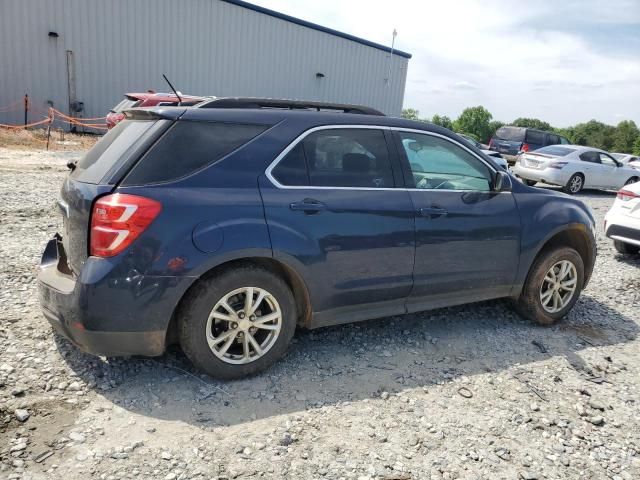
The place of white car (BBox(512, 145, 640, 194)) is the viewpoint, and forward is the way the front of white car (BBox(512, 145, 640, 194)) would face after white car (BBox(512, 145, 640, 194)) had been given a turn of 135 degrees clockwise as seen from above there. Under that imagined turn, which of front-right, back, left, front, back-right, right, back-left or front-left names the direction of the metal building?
right

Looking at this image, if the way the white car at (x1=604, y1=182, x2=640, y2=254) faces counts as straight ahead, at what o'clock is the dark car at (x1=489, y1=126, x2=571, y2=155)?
The dark car is roughly at 10 o'clock from the white car.

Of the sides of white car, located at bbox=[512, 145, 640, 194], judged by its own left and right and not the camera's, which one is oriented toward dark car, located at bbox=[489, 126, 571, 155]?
left

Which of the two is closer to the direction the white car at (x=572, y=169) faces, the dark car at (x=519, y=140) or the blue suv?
the dark car

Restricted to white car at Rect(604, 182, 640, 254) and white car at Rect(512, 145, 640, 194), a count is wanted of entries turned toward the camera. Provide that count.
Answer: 0

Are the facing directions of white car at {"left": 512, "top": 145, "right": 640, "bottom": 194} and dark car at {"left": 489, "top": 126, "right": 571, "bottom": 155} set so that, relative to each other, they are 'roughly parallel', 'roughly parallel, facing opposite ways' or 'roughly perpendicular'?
roughly parallel

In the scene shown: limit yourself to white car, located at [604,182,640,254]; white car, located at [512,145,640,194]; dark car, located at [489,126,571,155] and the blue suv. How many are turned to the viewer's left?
0

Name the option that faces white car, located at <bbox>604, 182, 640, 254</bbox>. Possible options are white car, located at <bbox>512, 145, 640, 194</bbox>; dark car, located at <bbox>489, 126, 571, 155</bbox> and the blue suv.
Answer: the blue suv

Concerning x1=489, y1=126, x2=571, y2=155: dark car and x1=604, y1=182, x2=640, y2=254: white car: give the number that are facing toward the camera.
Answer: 0

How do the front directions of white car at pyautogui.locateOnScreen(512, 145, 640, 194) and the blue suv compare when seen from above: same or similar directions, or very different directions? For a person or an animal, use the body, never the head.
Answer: same or similar directions

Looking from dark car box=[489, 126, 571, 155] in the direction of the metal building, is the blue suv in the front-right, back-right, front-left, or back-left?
front-left

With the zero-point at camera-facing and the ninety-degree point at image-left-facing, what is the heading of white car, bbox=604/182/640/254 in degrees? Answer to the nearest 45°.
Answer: approximately 225°

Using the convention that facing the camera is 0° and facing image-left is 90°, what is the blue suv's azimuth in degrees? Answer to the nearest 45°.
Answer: approximately 225°

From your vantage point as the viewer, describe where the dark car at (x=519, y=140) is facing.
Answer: facing away from the viewer and to the right of the viewer

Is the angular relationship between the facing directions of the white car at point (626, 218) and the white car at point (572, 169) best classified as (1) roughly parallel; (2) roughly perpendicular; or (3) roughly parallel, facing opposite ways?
roughly parallel

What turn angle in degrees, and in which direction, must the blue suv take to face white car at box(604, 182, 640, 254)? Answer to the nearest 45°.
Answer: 0° — it already faces it

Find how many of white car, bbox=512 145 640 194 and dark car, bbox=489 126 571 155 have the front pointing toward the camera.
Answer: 0

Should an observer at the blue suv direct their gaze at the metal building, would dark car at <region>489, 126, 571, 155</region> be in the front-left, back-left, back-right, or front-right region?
front-right

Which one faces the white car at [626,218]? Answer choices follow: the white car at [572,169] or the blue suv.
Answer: the blue suv

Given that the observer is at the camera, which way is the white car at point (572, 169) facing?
facing away from the viewer and to the right of the viewer

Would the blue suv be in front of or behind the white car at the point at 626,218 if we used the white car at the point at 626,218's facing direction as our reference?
behind
